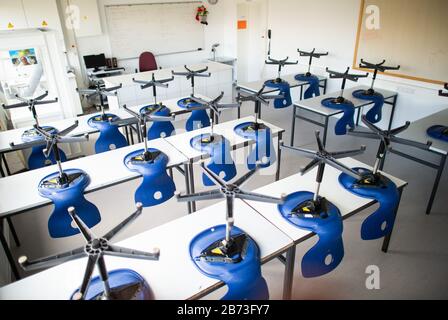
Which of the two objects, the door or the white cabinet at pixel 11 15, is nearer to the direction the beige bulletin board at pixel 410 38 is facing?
the white cabinet

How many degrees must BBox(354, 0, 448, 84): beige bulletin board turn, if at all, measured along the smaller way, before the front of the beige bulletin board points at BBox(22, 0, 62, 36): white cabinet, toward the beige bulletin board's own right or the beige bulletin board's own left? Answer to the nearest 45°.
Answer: approximately 45° to the beige bulletin board's own right

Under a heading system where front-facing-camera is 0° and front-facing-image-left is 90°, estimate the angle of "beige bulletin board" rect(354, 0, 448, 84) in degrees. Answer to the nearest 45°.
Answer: approximately 45°

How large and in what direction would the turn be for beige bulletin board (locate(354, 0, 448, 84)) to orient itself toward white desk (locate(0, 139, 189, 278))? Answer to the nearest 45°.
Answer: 0° — it already faces it

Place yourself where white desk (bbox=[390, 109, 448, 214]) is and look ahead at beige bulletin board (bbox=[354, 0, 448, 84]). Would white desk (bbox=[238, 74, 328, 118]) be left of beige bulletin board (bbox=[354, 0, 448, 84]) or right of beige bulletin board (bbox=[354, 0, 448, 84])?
left

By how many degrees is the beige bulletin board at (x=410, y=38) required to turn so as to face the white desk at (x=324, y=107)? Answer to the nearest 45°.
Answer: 0° — it already faces it
